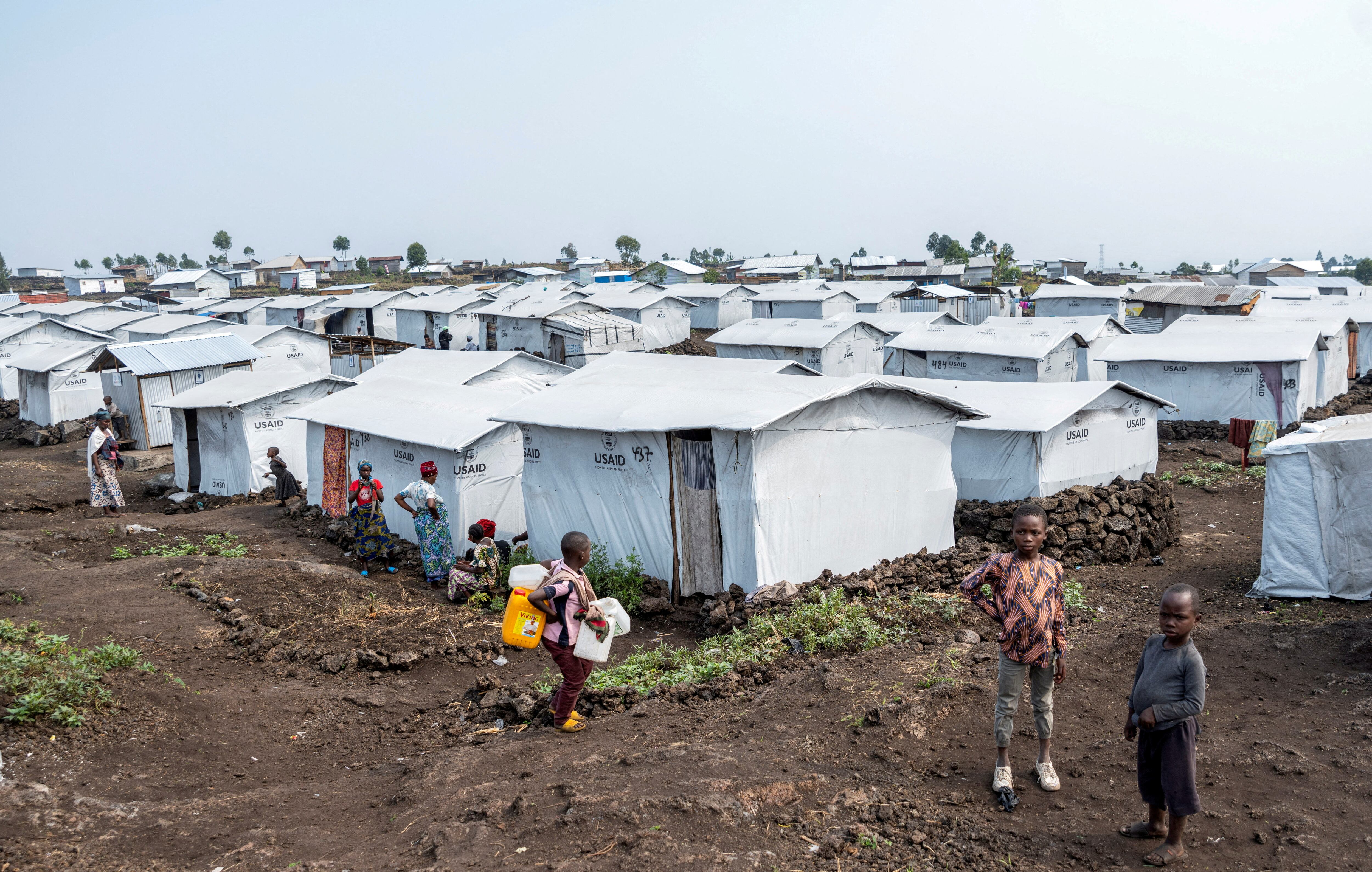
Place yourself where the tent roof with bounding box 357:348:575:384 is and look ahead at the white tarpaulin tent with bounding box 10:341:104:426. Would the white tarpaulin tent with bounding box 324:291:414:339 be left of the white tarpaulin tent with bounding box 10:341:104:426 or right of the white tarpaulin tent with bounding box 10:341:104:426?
right

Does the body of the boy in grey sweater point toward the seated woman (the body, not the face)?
no

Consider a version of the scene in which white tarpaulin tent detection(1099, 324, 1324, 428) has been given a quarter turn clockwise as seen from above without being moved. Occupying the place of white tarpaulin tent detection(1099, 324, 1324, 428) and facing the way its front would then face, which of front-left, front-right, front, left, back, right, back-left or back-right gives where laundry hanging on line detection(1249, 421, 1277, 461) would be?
left

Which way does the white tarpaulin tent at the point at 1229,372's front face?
toward the camera

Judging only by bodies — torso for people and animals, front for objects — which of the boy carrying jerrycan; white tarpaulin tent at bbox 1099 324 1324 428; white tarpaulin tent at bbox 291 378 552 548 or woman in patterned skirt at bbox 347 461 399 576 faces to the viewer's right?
the boy carrying jerrycan

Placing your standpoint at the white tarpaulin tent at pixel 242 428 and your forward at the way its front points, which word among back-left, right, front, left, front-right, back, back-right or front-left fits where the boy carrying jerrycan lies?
front-left

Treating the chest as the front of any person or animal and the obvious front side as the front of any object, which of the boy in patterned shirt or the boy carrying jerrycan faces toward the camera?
the boy in patterned shirt

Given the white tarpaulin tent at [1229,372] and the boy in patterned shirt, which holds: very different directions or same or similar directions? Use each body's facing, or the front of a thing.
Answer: same or similar directions

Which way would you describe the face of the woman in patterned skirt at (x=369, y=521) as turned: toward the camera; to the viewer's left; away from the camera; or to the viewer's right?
toward the camera

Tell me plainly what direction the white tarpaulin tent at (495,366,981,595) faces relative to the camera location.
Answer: facing the viewer and to the left of the viewer

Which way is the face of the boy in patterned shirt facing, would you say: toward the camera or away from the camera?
toward the camera

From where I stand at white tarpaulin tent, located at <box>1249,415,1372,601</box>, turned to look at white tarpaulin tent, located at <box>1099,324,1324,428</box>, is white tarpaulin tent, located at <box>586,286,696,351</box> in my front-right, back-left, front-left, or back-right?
front-left

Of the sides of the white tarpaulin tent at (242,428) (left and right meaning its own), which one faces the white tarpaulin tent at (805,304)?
back

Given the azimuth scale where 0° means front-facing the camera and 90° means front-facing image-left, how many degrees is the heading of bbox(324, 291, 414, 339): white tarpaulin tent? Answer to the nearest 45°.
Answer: approximately 45°

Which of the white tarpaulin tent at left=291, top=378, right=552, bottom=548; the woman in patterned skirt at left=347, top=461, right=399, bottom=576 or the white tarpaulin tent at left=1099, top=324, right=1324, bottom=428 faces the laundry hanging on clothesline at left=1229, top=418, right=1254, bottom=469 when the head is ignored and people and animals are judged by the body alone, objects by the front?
the white tarpaulin tent at left=1099, top=324, right=1324, bottom=428

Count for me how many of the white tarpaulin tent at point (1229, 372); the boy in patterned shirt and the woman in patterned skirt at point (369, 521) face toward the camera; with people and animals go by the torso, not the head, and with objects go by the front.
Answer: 3
